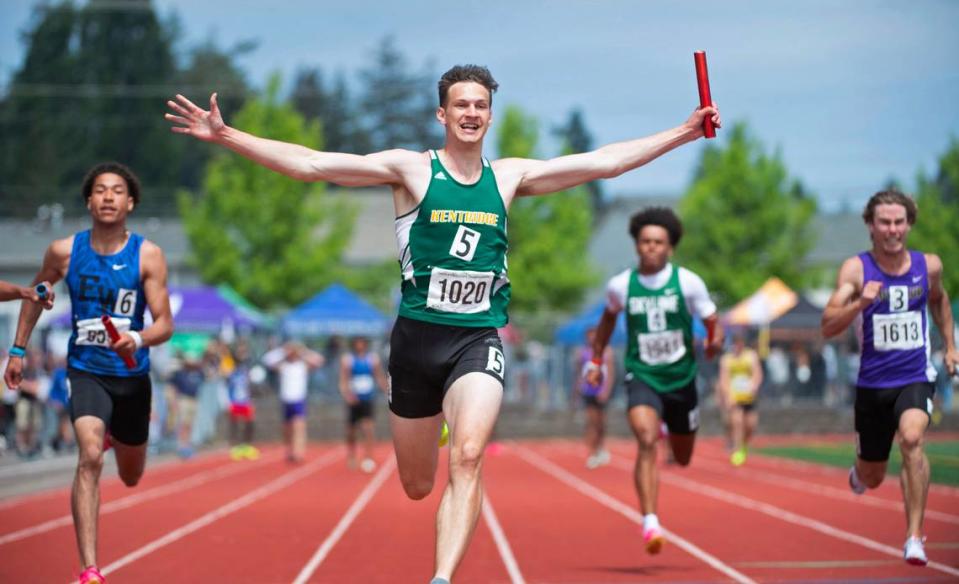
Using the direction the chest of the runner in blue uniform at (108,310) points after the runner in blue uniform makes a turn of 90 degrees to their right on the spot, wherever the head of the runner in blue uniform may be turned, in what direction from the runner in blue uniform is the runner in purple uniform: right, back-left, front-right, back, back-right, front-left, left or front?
back

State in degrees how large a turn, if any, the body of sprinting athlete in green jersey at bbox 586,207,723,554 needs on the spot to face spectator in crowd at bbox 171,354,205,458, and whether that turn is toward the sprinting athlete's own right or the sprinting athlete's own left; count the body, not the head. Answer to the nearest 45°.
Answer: approximately 135° to the sprinting athlete's own right

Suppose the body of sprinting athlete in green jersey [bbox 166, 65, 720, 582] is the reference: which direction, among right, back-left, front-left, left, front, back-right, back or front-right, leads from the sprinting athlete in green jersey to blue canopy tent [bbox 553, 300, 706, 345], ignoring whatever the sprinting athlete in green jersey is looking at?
back

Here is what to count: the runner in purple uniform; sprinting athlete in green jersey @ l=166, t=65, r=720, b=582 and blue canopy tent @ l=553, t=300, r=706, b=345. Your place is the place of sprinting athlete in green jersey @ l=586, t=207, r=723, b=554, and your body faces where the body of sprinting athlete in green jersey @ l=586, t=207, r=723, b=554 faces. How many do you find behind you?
1

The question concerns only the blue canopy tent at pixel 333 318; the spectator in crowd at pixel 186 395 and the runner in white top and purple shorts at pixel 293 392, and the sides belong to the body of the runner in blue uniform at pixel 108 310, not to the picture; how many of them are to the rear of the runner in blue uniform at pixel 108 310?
3

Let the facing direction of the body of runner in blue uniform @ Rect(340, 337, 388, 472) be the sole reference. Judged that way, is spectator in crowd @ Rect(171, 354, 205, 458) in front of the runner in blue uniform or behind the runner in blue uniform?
behind

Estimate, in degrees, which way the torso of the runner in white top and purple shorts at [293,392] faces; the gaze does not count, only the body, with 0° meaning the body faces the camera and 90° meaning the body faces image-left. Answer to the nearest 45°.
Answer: approximately 0°

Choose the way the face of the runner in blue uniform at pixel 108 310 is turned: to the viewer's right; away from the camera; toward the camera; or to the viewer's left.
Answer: toward the camera

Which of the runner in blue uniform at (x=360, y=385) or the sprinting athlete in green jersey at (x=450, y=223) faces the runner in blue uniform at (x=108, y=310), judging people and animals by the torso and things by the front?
the runner in blue uniform at (x=360, y=385)

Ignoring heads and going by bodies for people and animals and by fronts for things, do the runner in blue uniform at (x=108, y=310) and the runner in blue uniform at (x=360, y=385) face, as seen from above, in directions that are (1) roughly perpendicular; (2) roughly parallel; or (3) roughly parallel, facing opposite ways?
roughly parallel

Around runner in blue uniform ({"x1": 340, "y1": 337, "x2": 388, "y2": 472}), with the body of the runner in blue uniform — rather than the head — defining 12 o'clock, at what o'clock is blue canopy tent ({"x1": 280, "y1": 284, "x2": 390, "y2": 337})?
The blue canopy tent is roughly at 6 o'clock from the runner in blue uniform.

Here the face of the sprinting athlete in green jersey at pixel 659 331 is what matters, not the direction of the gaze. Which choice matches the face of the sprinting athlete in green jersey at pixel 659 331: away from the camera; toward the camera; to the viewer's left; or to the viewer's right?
toward the camera

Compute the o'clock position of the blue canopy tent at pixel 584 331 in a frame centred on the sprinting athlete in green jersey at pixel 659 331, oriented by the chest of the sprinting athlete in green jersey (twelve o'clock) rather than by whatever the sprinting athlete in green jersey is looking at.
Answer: The blue canopy tent is roughly at 6 o'clock from the sprinting athlete in green jersey.

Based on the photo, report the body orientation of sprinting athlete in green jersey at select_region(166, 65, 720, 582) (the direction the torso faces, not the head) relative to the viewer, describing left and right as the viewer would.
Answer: facing the viewer

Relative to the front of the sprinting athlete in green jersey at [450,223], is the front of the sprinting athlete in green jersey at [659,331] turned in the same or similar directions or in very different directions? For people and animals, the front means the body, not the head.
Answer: same or similar directions

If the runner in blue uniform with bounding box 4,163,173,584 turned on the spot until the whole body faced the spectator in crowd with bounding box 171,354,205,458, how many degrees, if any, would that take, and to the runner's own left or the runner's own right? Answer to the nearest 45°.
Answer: approximately 180°

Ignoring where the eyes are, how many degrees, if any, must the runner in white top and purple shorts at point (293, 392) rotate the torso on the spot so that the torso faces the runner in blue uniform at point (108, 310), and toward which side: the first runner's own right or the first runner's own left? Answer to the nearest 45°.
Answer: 0° — they already face them

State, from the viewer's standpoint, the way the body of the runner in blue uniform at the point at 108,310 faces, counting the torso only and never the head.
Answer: toward the camera
